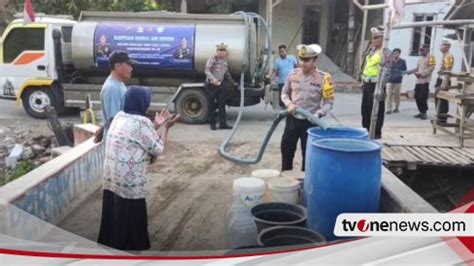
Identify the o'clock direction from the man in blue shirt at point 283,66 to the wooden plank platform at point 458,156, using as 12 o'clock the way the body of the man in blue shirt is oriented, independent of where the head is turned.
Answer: The wooden plank platform is roughly at 11 o'clock from the man in blue shirt.

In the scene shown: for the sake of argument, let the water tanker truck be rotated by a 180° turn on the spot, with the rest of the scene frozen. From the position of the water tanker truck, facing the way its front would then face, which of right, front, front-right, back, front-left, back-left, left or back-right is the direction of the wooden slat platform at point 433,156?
front-right

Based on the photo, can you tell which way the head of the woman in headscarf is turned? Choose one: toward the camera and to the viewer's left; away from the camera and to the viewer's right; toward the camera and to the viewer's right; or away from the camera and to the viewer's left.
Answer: away from the camera and to the viewer's right

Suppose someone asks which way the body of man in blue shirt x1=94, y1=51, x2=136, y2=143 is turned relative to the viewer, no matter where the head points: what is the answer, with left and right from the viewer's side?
facing to the right of the viewer

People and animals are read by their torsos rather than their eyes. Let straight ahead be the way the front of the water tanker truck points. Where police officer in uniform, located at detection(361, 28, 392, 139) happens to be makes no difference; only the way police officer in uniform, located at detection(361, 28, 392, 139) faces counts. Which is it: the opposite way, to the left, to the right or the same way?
to the left

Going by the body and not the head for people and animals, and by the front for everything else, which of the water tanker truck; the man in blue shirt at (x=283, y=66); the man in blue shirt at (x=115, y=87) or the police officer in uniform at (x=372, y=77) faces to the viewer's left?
the water tanker truck

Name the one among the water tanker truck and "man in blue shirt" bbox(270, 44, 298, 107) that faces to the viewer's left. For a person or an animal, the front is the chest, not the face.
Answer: the water tanker truck

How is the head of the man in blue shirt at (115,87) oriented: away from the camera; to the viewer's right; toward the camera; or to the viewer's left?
to the viewer's right

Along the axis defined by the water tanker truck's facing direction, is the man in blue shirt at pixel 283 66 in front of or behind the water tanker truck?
behind

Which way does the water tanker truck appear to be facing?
to the viewer's left

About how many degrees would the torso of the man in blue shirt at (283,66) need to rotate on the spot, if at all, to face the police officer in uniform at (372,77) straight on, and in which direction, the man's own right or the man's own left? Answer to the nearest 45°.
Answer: approximately 45° to the man's own left

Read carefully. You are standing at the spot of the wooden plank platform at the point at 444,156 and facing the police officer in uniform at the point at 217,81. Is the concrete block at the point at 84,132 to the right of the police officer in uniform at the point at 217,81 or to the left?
left
